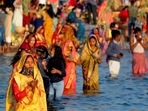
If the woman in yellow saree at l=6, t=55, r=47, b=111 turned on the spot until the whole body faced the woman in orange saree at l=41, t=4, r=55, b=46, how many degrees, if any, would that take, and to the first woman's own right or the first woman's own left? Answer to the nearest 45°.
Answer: approximately 135° to the first woman's own left

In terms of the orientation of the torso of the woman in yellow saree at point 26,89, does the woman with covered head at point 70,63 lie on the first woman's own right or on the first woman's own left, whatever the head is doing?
on the first woman's own left
